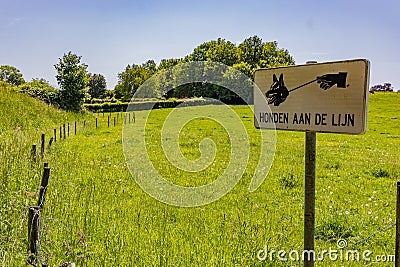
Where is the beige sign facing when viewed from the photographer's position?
facing the viewer and to the left of the viewer

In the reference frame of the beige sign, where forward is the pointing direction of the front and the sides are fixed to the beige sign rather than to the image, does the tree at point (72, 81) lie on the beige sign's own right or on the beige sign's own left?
on the beige sign's own right

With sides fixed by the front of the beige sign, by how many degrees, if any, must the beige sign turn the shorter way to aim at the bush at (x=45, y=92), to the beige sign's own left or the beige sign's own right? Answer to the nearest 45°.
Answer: approximately 90° to the beige sign's own right
